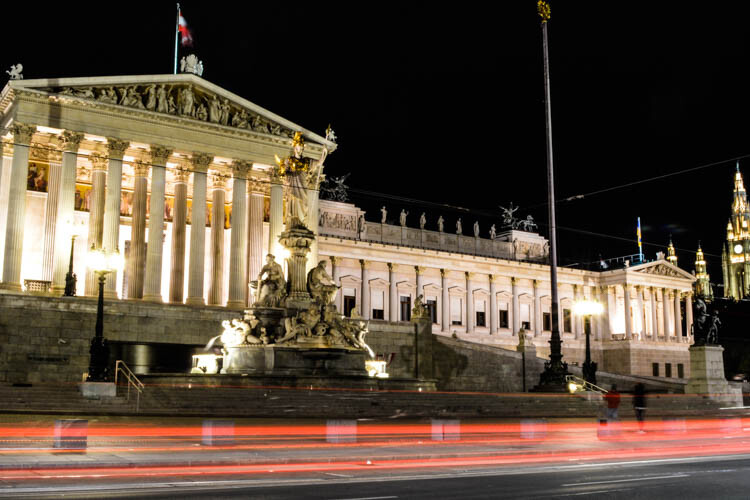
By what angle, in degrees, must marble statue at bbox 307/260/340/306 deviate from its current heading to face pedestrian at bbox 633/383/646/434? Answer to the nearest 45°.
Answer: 0° — it already faces them

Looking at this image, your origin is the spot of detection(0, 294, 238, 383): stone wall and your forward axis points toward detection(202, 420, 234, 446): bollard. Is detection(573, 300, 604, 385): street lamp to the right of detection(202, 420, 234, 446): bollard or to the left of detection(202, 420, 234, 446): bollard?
left

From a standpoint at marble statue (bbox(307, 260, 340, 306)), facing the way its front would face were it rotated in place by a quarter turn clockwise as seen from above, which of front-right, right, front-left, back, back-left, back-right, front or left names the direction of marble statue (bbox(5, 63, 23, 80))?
right

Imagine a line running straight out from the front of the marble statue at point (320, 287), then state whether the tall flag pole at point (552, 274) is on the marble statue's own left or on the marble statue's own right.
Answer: on the marble statue's own left

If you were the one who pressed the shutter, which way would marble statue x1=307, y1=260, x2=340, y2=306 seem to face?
facing the viewer and to the right of the viewer

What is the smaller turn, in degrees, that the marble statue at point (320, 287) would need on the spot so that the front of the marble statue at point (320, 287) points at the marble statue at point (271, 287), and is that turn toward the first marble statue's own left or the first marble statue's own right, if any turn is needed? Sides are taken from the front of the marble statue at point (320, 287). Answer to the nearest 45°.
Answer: approximately 135° to the first marble statue's own right

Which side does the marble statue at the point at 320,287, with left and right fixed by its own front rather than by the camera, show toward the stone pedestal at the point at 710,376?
left

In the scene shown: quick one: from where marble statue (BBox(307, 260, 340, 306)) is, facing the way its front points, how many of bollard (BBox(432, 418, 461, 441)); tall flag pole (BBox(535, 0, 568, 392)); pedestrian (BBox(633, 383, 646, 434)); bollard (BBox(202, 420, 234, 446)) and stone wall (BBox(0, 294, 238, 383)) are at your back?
1

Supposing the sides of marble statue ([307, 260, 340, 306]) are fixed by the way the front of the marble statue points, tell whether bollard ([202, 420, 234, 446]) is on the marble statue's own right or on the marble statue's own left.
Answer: on the marble statue's own right

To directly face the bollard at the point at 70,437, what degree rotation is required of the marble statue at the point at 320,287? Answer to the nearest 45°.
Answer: approximately 45° to its right

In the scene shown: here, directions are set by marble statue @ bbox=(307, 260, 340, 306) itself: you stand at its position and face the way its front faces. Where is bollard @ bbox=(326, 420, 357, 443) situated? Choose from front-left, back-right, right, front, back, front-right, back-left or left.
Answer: front-right

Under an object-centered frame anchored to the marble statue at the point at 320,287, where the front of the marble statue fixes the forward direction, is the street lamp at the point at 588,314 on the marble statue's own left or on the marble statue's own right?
on the marble statue's own left

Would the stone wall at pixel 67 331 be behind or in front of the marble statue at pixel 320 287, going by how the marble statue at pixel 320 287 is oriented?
behind

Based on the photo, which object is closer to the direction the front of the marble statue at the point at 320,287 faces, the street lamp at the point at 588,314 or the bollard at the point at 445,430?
the bollard

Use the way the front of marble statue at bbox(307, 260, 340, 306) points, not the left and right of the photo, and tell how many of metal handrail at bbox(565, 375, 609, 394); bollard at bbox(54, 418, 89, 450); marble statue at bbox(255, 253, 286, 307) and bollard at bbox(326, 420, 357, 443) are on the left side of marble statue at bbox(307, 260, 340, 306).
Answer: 1
